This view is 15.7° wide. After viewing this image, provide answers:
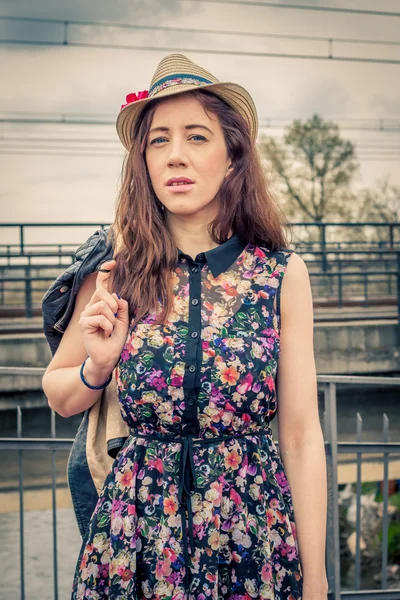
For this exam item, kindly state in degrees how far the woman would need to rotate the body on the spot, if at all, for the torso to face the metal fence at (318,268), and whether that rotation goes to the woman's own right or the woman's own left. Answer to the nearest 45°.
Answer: approximately 180°

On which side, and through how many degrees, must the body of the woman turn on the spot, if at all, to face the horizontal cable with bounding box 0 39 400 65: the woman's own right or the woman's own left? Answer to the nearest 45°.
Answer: approximately 180°

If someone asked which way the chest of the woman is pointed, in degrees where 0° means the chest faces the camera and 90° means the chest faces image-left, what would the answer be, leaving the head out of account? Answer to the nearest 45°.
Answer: approximately 0°

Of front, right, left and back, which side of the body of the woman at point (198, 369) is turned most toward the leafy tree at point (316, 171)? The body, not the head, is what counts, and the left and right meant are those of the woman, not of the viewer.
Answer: back
